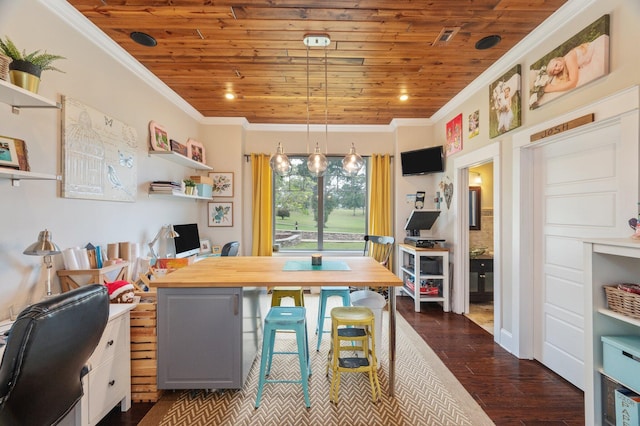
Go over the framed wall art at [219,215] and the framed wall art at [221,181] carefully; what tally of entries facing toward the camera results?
2

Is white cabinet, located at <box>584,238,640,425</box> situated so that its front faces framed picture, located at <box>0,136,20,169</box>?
yes

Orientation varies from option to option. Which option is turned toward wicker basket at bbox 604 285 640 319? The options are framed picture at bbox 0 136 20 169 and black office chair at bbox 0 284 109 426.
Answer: the framed picture

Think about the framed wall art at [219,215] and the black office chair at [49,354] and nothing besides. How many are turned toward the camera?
1

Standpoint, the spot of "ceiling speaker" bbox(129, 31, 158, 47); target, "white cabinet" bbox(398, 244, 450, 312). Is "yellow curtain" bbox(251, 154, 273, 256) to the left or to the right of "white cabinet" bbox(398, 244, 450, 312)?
left

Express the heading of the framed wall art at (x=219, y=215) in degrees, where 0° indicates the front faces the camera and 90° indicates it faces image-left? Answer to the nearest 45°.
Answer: approximately 0°

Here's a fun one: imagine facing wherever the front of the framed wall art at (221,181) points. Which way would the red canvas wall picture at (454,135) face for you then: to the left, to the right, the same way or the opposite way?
to the right

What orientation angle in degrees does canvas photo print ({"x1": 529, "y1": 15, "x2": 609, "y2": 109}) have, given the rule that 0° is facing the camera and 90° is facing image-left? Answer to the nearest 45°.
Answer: approximately 45°

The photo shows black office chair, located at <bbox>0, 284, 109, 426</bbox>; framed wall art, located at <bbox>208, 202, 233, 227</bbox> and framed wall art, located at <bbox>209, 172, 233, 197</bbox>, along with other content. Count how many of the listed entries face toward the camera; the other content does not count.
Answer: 2

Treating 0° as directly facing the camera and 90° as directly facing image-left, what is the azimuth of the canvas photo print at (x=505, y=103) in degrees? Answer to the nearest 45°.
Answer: approximately 45°
